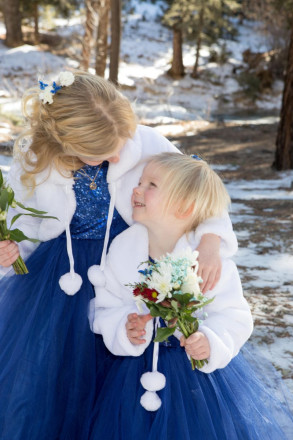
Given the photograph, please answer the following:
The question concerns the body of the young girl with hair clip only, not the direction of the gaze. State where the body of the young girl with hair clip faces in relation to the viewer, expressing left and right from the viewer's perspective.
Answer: facing the viewer

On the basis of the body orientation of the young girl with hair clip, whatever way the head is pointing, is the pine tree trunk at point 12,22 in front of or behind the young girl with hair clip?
behind

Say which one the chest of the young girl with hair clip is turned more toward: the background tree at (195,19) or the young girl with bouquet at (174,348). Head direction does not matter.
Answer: the young girl with bouquet

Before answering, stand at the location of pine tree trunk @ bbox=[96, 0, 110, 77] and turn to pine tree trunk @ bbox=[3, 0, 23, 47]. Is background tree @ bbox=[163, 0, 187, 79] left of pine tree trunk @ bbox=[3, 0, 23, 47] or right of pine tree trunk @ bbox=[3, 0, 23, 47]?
right

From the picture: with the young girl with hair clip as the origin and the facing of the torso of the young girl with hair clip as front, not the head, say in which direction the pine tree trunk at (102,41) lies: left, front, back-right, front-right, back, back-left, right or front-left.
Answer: back

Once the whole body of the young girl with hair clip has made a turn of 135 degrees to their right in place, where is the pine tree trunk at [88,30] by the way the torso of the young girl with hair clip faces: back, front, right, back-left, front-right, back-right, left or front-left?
front-right

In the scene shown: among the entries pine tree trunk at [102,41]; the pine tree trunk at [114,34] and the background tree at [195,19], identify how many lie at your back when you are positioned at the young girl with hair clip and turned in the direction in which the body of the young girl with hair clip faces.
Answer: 3

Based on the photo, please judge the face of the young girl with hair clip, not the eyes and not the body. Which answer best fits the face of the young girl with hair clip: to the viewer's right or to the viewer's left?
to the viewer's right
